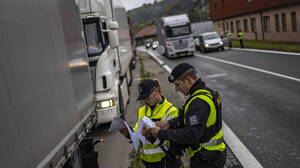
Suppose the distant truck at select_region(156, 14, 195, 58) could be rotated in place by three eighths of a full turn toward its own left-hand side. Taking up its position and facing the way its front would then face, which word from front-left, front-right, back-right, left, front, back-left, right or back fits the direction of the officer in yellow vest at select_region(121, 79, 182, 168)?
back

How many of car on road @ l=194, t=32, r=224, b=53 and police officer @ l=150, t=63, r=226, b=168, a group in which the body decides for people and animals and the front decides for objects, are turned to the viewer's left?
1

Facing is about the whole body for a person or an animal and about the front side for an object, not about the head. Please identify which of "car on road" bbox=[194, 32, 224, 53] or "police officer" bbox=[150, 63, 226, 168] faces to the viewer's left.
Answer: the police officer

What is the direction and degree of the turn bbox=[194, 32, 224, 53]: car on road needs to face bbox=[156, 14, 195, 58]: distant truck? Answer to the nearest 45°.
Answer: approximately 90° to its right

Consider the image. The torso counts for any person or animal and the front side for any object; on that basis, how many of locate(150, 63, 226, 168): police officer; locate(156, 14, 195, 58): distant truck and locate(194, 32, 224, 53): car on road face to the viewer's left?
1

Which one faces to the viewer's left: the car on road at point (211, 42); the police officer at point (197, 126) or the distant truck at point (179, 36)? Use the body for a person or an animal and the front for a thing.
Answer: the police officer

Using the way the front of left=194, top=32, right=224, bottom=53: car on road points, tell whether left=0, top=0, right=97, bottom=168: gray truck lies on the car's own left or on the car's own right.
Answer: on the car's own right

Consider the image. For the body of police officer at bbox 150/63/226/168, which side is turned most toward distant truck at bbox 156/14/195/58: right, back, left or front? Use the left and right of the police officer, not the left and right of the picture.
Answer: right

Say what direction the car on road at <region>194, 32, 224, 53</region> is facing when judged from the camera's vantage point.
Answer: facing the viewer and to the right of the viewer

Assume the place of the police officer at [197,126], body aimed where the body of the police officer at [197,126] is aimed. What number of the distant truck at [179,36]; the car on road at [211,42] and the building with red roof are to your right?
3

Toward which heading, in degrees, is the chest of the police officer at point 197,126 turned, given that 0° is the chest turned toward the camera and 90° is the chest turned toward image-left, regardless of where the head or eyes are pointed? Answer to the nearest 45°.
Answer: approximately 90°

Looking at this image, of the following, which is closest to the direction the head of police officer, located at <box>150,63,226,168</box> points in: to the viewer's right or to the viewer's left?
to the viewer's left

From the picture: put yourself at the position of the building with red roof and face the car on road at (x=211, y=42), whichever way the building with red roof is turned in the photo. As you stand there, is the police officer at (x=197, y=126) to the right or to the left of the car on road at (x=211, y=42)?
left
